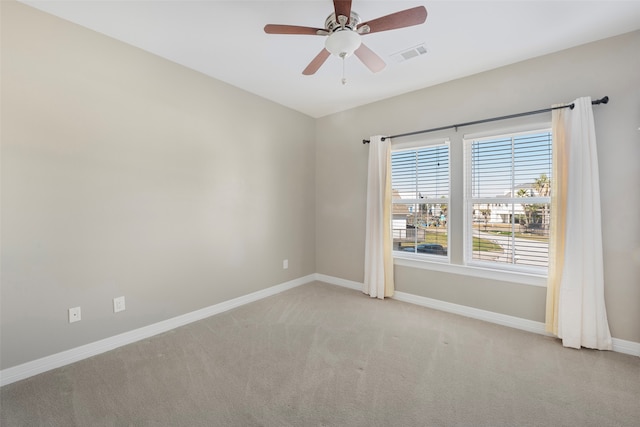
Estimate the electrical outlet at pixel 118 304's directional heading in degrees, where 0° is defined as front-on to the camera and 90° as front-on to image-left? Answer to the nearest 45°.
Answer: approximately 315°

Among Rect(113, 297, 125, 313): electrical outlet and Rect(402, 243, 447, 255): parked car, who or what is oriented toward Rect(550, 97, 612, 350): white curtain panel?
the electrical outlet

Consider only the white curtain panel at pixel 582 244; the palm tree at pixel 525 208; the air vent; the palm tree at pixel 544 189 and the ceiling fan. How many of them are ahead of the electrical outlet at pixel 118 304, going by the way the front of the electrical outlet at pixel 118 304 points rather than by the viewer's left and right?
5

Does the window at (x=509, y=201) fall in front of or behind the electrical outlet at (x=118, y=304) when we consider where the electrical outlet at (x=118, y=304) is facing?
in front

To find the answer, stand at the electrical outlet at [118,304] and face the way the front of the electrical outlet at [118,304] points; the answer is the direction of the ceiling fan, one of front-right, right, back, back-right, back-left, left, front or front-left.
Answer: front
